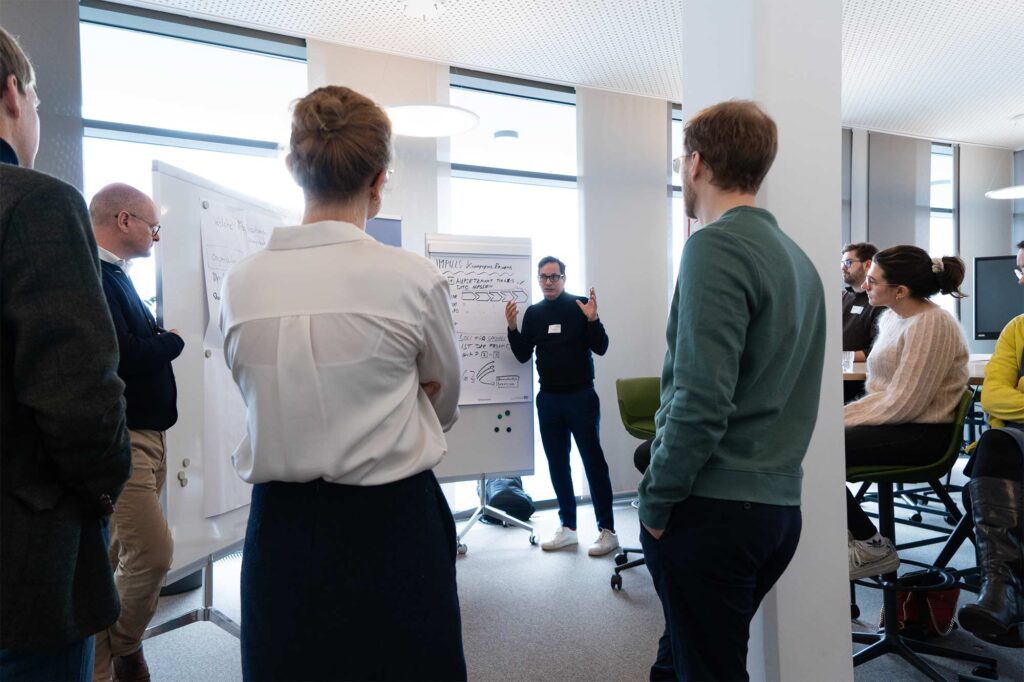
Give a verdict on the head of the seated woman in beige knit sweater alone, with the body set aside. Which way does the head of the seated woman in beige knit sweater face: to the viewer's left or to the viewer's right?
to the viewer's left

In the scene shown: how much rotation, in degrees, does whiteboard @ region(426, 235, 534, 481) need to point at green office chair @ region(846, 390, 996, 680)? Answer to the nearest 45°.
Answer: approximately 45° to its left

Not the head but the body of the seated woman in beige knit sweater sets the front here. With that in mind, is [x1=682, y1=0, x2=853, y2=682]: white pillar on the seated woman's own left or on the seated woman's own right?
on the seated woman's own left

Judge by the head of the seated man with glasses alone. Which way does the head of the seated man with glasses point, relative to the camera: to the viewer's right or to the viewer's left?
to the viewer's left

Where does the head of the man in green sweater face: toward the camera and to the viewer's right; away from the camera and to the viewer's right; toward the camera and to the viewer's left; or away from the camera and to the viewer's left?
away from the camera and to the viewer's left

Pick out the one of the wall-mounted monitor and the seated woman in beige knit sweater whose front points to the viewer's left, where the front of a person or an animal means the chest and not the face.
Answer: the seated woman in beige knit sweater

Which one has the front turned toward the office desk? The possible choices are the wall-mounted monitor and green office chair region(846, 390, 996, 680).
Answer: the wall-mounted monitor

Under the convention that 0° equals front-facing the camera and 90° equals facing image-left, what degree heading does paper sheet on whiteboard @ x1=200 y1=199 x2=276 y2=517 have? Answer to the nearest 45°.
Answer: approximately 315°

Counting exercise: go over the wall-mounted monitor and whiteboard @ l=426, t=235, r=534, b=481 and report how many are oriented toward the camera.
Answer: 2

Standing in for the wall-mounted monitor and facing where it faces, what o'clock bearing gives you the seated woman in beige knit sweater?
The seated woman in beige knit sweater is roughly at 12 o'clock from the wall-mounted monitor.
